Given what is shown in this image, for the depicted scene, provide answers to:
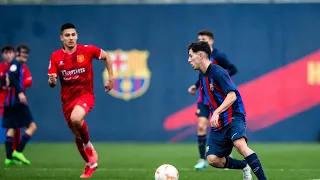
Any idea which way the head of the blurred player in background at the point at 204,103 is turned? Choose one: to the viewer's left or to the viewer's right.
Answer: to the viewer's left

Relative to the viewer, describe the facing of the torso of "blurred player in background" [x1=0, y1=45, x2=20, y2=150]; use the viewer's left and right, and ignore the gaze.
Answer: facing the viewer and to the right of the viewer

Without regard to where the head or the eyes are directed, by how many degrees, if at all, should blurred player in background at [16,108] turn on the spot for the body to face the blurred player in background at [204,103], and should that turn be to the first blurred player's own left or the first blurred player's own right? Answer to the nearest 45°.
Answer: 0° — they already face them

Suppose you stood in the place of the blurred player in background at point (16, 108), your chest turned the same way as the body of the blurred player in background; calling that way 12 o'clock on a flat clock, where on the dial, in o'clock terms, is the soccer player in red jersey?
The soccer player in red jersey is roughly at 1 o'clock from the blurred player in background.

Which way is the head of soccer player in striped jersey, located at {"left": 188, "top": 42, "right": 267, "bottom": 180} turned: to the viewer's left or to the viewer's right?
to the viewer's left

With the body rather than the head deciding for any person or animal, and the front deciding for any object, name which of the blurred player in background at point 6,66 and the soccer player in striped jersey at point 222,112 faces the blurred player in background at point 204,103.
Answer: the blurred player in background at point 6,66

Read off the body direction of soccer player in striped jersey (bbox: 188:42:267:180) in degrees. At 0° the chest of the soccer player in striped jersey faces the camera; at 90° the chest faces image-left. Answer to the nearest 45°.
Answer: approximately 45°
